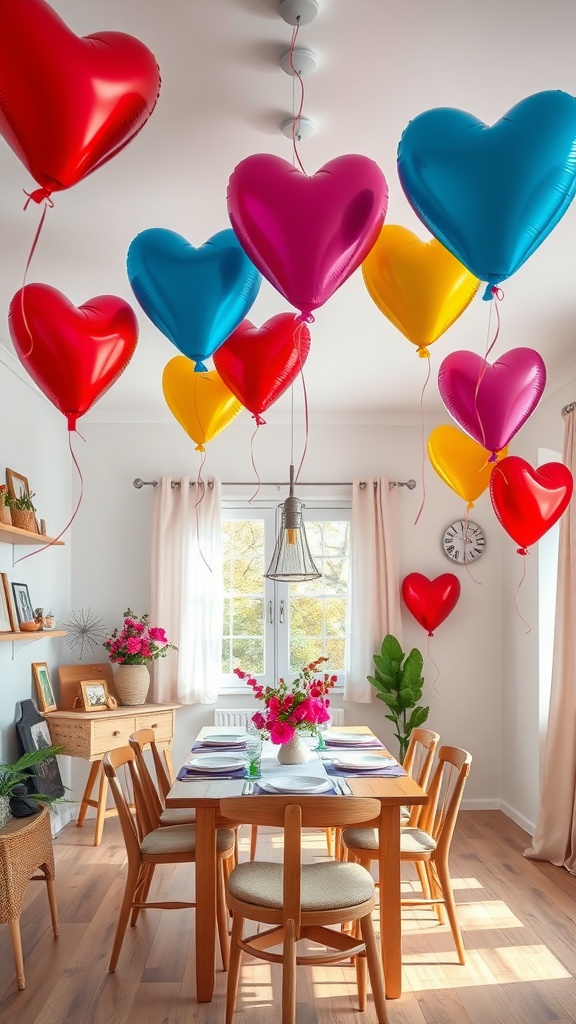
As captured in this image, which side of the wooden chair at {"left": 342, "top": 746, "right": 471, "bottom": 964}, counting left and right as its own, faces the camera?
left

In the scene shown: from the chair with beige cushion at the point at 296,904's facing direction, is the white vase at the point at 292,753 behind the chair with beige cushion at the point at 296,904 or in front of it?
in front

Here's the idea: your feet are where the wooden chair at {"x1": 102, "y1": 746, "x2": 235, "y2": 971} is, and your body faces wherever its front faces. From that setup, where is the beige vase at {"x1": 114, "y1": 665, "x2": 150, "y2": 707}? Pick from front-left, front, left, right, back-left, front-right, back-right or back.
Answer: left

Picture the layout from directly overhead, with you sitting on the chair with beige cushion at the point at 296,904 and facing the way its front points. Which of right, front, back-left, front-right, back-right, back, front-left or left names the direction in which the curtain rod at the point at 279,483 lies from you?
front

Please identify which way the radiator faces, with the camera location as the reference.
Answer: facing the viewer

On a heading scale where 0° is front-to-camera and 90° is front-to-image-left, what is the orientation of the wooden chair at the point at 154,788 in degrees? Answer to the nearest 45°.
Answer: approximately 270°

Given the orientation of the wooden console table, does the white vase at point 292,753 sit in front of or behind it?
in front

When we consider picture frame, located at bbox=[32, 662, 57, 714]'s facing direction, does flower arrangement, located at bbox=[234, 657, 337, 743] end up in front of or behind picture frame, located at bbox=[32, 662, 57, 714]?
in front

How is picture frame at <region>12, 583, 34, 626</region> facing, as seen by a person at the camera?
facing the viewer and to the right of the viewer

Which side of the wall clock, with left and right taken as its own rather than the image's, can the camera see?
front

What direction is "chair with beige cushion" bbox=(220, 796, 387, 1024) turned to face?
away from the camera

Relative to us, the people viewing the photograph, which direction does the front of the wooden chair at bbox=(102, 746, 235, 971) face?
facing to the right of the viewer

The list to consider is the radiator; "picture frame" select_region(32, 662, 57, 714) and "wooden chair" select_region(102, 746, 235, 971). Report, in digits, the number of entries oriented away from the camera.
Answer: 0

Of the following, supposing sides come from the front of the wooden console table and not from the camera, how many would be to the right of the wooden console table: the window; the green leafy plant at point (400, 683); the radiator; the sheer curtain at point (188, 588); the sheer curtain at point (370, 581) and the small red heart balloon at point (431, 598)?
0
